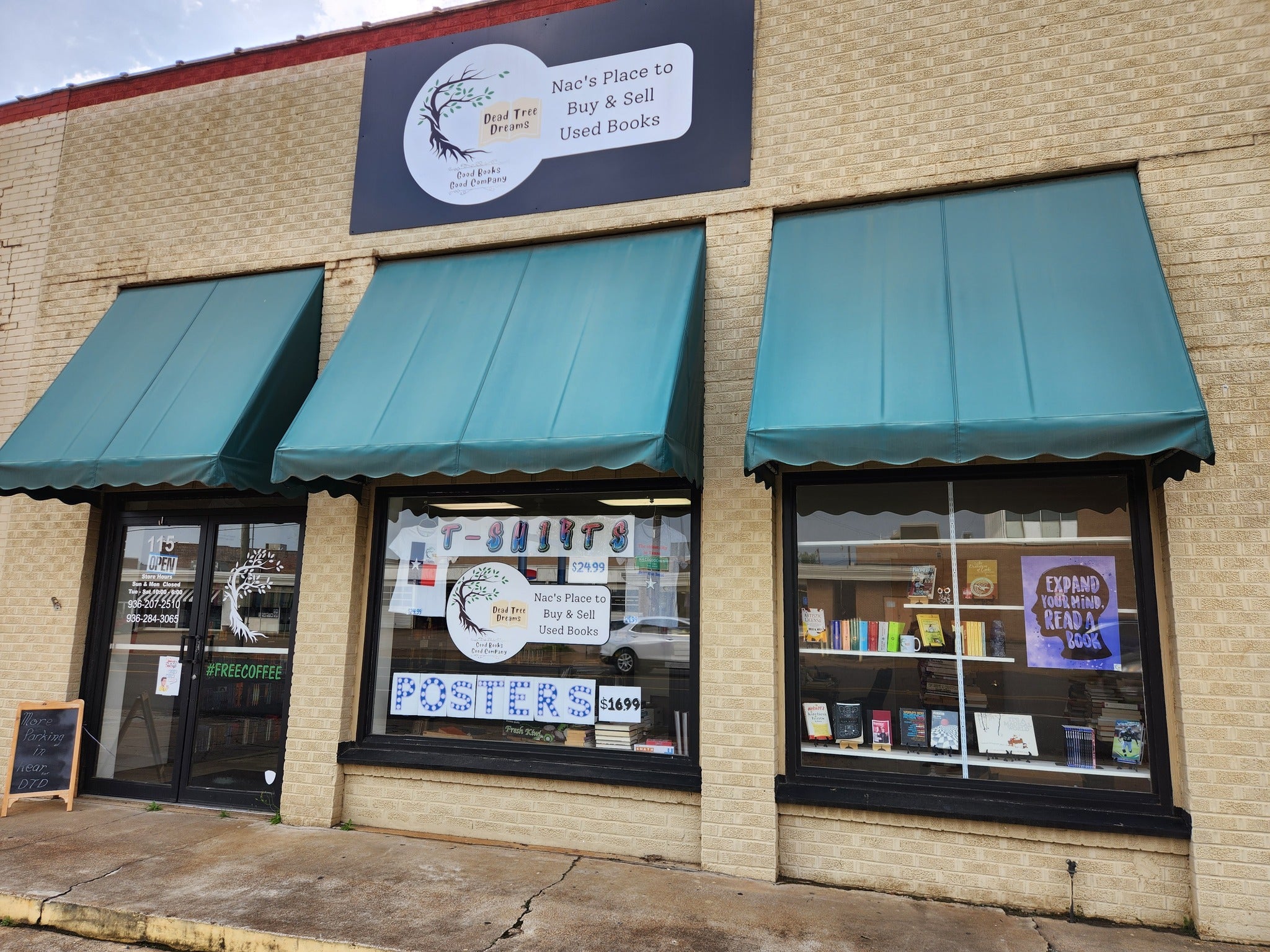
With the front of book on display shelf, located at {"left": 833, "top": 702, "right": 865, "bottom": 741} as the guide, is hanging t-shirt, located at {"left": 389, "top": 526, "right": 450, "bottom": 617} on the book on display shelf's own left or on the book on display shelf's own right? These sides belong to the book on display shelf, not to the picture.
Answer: on the book on display shelf's own right

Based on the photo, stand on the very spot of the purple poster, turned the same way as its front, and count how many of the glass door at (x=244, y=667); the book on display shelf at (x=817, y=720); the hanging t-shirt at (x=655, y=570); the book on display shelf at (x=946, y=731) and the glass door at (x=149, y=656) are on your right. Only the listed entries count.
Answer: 5

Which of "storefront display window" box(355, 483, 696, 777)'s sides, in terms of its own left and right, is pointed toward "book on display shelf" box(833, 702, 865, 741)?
left

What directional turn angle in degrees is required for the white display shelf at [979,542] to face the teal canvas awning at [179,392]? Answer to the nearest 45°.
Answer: approximately 90° to its right

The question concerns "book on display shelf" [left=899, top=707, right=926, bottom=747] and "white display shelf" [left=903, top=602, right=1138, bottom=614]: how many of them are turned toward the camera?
2

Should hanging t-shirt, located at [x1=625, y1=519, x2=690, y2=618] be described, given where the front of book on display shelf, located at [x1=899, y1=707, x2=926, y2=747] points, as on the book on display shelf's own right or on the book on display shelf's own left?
on the book on display shelf's own right

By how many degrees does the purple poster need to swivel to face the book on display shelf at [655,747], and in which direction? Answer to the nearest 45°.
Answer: approximately 90° to its right

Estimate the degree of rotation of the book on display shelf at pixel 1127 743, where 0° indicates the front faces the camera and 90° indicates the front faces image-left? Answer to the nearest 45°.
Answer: approximately 0°

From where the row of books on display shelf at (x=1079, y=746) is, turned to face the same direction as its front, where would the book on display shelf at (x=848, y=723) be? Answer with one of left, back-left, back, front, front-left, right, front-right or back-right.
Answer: right

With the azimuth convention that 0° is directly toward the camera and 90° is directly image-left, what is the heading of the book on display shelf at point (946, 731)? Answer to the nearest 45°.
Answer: approximately 0°
